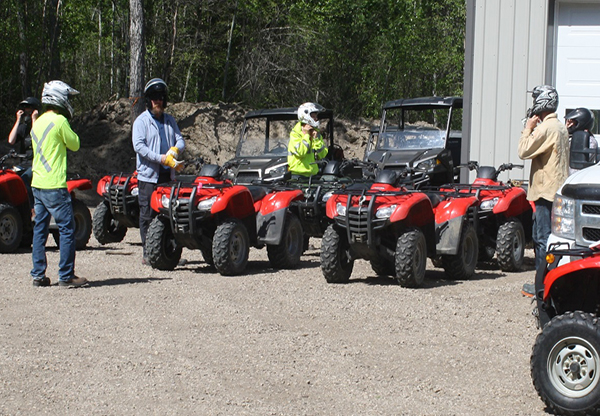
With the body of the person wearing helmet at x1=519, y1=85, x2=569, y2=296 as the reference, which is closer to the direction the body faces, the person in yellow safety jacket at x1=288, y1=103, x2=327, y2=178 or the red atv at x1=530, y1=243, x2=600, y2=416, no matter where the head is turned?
the person in yellow safety jacket

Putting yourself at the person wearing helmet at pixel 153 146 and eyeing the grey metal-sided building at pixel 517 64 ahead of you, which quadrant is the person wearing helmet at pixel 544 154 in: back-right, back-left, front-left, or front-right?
front-right

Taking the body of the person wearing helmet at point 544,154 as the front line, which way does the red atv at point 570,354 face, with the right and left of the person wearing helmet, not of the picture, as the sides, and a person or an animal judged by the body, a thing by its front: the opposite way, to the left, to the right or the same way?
the same way

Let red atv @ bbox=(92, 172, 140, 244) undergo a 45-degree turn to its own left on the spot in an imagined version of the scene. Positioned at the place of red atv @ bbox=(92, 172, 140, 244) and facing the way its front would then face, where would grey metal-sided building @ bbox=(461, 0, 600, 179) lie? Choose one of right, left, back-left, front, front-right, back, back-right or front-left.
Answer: left

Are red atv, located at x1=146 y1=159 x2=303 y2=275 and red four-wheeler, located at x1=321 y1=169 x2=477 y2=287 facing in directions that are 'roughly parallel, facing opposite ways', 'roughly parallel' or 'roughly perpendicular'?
roughly parallel

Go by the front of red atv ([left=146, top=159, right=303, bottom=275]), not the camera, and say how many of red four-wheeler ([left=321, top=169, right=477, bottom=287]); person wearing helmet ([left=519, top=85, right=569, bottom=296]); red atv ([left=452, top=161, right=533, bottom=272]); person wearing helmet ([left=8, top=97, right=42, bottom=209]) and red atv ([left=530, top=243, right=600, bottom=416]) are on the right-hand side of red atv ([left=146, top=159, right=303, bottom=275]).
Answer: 1

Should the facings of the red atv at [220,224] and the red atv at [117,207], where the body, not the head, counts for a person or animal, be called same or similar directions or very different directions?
same or similar directions

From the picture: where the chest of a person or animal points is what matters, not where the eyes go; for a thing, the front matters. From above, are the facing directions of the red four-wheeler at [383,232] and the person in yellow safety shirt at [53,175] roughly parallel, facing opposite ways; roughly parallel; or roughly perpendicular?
roughly parallel, facing opposite ways

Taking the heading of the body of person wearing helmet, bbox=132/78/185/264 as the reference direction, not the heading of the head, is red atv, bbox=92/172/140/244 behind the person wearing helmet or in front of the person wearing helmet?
behind

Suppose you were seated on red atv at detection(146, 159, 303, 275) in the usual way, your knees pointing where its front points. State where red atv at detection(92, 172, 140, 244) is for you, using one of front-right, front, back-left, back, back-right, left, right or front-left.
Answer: right

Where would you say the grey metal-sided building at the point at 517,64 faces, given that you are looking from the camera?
facing the viewer

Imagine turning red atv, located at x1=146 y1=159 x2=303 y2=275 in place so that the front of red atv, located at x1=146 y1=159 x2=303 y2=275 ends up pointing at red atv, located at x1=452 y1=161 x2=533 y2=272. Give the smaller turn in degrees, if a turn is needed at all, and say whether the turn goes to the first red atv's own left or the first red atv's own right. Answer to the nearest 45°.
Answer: approximately 135° to the first red atv's own left

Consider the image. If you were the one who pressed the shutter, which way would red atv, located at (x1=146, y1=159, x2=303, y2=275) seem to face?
facing the viewer and to the left of the viewer

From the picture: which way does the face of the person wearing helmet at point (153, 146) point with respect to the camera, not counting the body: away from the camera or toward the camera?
toward the camera

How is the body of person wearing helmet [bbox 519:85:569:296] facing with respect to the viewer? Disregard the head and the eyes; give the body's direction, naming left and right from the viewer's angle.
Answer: facing to the left of the viewer

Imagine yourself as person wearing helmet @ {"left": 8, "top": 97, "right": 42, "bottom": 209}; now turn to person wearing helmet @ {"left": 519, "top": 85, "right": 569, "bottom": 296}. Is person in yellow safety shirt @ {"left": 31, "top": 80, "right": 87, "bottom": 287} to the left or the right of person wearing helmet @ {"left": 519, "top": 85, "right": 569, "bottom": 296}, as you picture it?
right

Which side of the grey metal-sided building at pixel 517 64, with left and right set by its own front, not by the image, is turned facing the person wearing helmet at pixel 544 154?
front

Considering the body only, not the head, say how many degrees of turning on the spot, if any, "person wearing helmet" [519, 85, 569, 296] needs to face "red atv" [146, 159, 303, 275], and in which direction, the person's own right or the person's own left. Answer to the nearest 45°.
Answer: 0° — they already face it

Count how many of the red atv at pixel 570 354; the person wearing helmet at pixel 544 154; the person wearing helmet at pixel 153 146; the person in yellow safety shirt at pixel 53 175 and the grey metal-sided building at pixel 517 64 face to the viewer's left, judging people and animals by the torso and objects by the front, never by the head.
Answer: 2

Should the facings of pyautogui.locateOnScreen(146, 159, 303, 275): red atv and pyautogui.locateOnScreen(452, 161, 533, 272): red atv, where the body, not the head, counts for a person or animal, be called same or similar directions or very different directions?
same or similar directions

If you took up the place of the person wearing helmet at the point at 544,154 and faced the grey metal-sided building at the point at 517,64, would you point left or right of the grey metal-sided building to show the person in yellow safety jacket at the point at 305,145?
left
